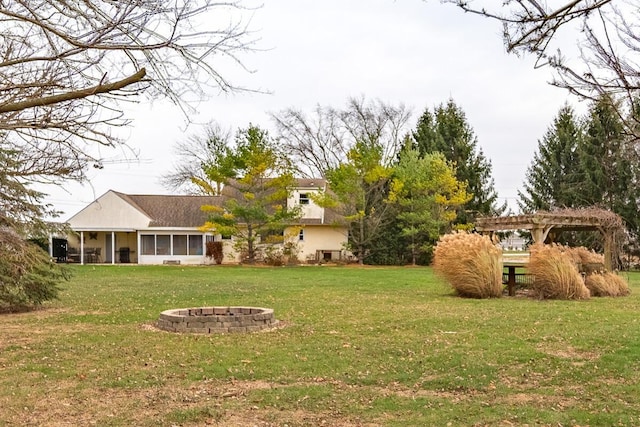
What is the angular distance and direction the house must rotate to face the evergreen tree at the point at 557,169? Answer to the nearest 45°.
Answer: approximately 90° to its right

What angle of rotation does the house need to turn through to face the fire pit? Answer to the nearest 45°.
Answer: approximately 180°

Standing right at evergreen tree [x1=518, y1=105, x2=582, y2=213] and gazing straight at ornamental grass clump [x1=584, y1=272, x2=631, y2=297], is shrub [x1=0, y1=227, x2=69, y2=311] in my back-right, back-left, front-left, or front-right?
front-right

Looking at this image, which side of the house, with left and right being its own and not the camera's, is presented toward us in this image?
back

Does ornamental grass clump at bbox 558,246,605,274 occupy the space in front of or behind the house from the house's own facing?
behind

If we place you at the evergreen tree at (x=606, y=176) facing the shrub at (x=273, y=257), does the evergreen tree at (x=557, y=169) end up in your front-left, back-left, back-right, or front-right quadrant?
front-right
